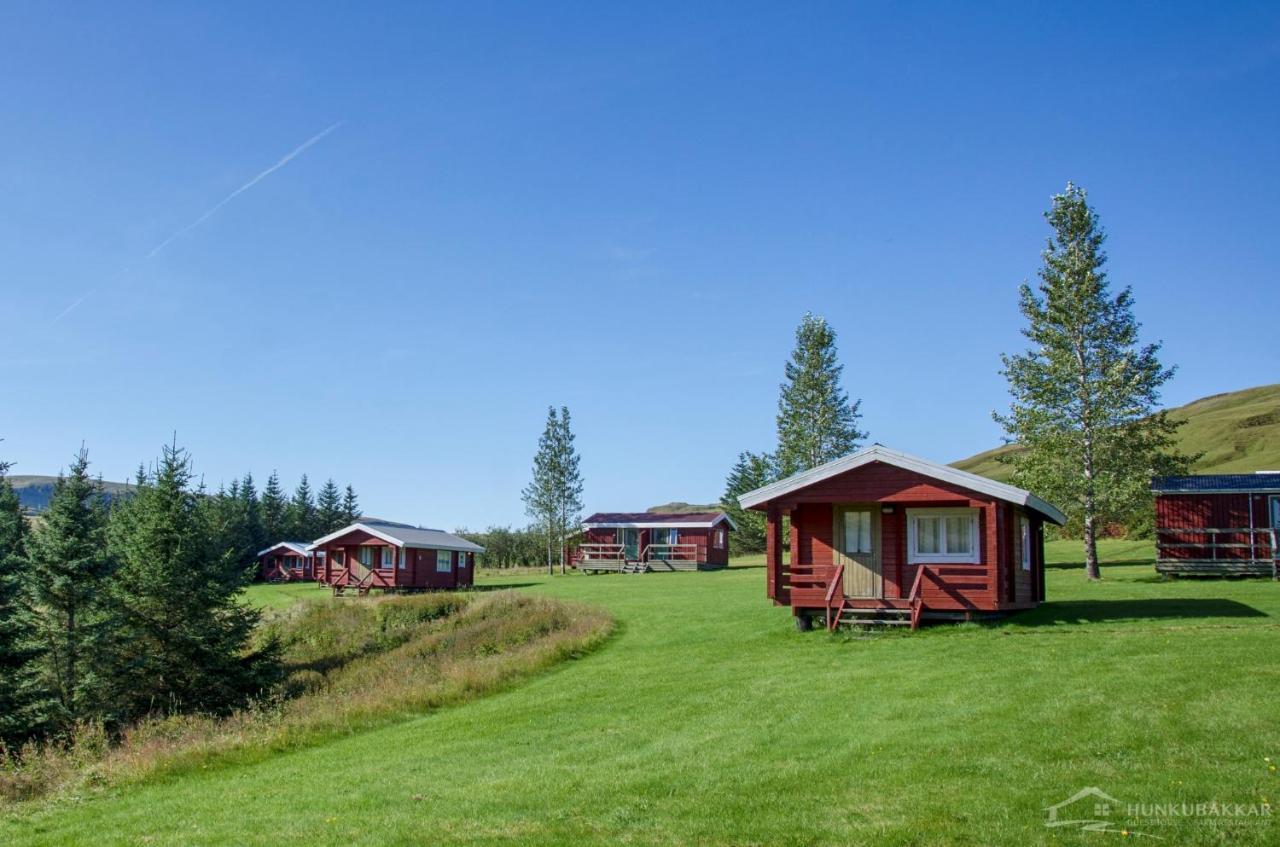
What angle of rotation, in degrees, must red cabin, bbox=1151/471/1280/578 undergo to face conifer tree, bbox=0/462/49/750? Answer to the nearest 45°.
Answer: approximately 45° to its right

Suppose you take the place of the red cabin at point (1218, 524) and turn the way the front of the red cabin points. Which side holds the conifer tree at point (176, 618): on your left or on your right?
on your right

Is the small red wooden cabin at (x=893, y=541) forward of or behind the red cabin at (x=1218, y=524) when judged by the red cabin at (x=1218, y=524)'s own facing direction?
forward

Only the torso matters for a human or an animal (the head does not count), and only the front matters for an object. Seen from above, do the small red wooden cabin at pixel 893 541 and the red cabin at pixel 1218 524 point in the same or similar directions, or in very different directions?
same or similar directions

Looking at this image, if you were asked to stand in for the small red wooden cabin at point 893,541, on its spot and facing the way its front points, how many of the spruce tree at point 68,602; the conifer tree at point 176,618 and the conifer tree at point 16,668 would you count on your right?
3

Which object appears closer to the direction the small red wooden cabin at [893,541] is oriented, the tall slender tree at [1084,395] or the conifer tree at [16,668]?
the conifer tree

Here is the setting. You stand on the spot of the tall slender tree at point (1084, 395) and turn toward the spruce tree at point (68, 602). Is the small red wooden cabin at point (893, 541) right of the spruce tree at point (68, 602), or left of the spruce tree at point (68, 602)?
left

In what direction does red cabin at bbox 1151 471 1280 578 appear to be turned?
toward the camera

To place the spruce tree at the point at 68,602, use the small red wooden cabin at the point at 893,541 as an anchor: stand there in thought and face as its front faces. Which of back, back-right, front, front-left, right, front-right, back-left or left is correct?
right

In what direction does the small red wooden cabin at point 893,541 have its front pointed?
toward the camera

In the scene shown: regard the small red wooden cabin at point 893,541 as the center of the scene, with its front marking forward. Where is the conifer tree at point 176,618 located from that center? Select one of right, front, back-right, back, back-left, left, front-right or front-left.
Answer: right

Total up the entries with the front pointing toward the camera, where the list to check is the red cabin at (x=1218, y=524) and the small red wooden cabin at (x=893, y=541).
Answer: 2
